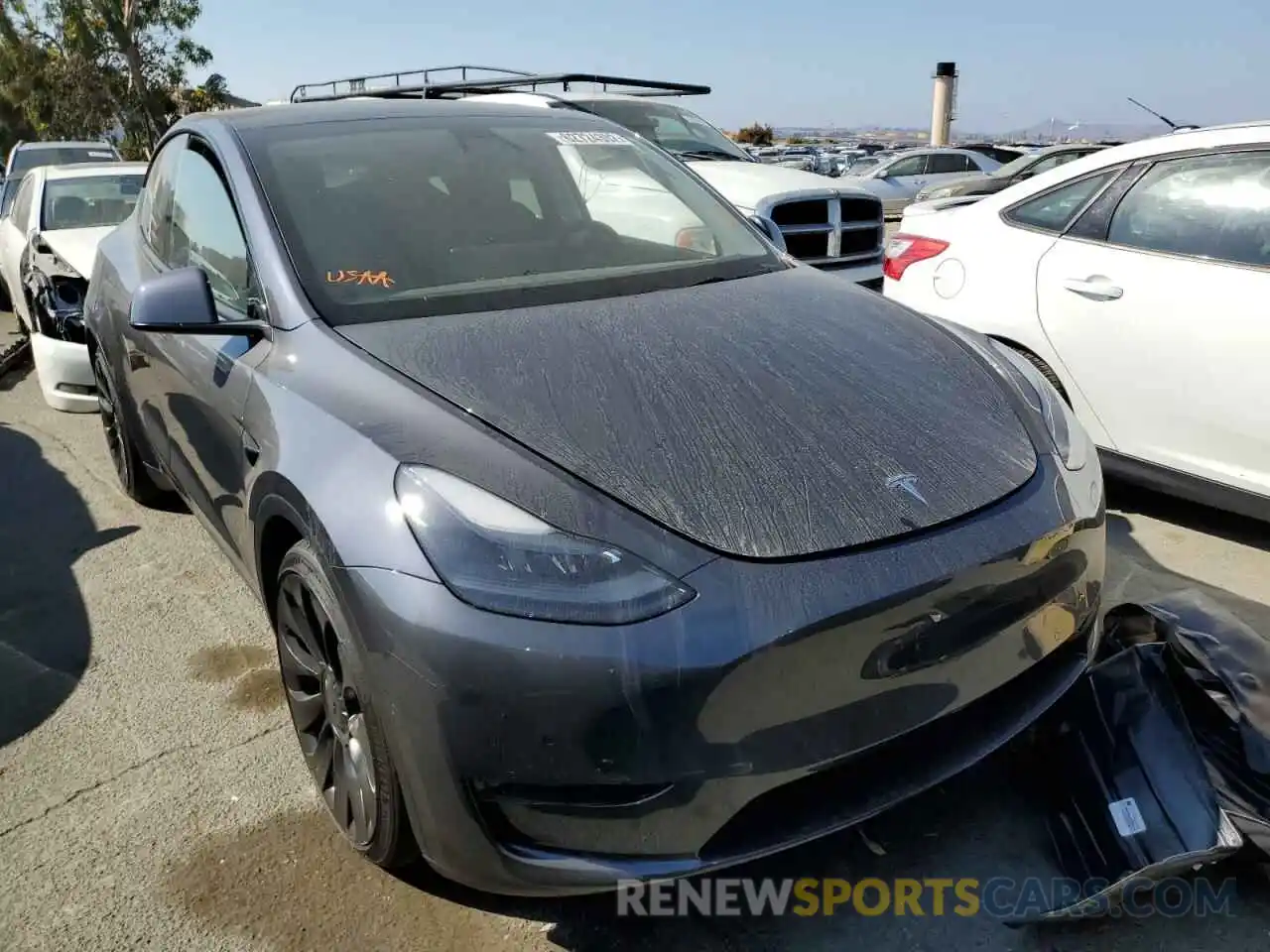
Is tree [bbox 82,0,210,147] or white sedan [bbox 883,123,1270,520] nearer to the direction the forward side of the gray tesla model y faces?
the white sedan

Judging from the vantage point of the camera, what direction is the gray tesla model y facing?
facing the viewer and to the right of the viewer

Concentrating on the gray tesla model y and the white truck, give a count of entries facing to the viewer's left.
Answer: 0

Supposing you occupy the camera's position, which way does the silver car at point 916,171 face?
facing the viewer and to the left of the viewer

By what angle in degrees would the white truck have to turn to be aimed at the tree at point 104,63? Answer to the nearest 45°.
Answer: approximately 180°

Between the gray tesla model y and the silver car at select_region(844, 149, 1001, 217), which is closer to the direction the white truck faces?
the gray tesla model y

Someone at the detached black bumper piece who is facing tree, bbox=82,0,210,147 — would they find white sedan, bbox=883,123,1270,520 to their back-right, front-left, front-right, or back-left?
front-right

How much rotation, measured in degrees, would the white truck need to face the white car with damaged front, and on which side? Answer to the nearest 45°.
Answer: approximately 135° to its right

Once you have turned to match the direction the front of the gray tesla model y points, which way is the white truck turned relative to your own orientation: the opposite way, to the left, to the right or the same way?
the same way

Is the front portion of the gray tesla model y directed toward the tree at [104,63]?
no

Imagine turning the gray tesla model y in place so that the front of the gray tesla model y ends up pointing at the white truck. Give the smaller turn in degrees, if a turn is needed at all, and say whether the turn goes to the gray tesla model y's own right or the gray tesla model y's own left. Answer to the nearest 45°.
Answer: approximately 135° to the gray tesla model y's own left

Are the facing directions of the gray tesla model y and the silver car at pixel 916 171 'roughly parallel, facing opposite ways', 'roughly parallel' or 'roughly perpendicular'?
roughly perpendicular

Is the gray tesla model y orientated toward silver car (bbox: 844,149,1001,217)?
no

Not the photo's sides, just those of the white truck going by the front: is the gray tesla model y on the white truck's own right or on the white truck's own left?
on the white truck's own right

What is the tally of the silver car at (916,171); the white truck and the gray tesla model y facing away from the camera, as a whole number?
0

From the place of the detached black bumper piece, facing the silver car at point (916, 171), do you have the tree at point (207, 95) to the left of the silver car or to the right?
left
